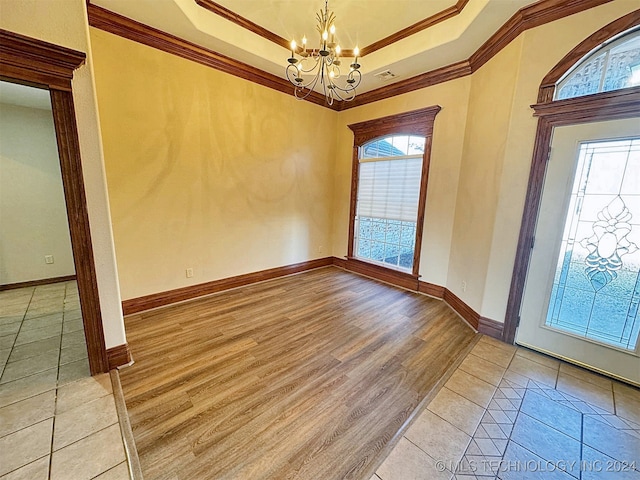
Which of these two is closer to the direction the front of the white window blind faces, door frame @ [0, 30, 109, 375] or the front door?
the door frame

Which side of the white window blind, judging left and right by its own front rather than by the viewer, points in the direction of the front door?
left

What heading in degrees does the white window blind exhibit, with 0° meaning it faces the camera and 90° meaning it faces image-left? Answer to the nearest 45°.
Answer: approximately 45°

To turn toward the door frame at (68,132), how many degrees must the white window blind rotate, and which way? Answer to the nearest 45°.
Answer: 0° — it already faces it
